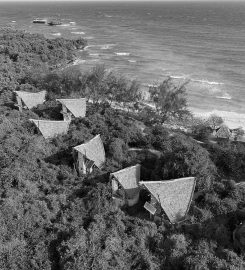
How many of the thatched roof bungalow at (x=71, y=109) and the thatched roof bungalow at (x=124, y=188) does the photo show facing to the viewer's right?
0

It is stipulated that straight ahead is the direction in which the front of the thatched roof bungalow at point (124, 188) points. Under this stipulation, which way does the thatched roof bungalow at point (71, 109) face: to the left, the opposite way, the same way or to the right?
the same way

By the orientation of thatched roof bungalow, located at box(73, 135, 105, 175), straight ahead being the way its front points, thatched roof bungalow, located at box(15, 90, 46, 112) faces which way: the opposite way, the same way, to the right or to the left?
the same way

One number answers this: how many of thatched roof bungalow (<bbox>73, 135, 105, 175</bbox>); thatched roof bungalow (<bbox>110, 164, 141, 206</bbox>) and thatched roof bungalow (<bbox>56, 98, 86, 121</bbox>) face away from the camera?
0

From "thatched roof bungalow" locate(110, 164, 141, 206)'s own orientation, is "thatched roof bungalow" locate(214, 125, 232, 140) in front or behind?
behind

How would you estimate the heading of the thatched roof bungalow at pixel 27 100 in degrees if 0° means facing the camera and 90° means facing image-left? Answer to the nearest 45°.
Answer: approximately 45°

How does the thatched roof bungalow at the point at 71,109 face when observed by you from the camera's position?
facing the viewer and to the left of the viewer

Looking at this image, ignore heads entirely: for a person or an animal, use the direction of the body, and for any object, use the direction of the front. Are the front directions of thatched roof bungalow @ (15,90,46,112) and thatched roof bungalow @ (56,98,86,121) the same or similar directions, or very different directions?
same or similar directions

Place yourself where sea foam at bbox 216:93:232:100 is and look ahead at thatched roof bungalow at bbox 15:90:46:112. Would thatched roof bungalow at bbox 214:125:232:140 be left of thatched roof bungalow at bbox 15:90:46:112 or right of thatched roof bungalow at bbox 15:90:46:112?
left

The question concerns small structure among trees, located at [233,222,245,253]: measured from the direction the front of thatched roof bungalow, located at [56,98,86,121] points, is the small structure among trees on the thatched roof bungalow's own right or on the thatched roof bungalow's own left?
on the thatched roof bungalow's own left

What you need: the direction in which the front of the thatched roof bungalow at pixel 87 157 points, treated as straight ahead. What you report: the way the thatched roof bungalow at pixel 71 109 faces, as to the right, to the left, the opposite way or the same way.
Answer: the same way
